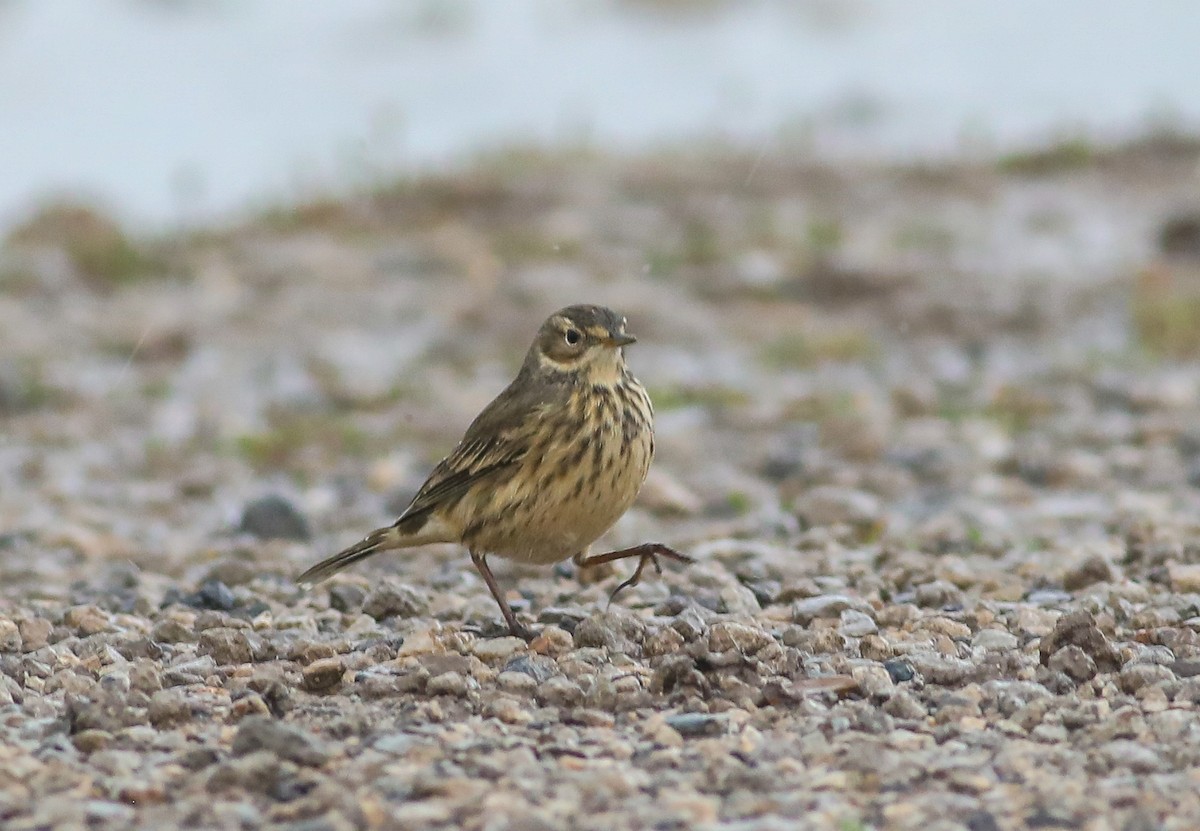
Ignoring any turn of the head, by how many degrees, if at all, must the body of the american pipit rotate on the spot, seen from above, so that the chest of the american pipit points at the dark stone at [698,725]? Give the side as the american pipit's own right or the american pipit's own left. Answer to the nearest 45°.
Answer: approximately 45° to the american pipit's own right

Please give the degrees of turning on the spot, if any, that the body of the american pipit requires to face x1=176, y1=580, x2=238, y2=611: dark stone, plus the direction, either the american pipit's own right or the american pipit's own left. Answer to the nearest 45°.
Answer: approximately 180°

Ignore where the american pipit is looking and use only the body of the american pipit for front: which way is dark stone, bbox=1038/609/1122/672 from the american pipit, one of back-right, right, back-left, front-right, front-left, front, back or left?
front

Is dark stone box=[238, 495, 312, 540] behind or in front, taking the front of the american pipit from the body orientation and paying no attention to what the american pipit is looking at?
behind

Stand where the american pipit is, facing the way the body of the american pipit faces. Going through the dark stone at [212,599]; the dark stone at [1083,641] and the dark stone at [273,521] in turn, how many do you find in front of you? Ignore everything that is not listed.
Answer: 1

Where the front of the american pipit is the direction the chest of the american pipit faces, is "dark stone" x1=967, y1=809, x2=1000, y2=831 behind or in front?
in front

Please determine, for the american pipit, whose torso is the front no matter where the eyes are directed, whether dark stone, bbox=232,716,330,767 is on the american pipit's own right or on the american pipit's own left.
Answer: on the american pipit's own right

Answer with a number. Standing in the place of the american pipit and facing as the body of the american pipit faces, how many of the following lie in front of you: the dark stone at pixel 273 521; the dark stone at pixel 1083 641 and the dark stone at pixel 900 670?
2

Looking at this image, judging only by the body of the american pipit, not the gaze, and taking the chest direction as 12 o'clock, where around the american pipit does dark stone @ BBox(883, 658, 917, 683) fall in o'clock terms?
The dark stone is roughly at 12 o'clock from the american pipit.

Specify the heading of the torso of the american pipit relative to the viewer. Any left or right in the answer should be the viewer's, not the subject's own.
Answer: facing the viewer and to the right of the viewer
